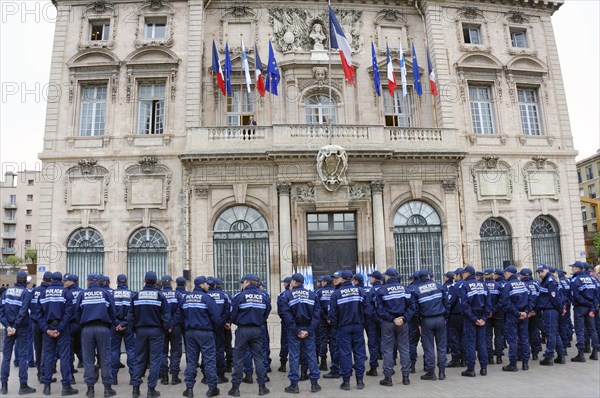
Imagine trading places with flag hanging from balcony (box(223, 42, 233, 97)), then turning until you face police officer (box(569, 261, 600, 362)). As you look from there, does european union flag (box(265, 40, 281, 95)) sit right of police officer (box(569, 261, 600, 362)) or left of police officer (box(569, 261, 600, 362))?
left

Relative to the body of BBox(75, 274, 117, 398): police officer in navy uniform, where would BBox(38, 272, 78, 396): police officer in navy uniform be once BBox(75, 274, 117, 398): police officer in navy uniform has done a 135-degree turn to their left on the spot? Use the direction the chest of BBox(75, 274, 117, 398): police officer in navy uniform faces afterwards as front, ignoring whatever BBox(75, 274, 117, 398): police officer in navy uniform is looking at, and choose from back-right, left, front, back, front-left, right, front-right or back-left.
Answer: right

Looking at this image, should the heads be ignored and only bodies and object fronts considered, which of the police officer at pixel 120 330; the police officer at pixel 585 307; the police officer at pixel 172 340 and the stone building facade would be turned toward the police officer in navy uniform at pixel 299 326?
the stone building facade

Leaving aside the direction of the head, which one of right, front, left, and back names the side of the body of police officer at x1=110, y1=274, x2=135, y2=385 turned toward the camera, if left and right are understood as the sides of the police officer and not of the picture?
back

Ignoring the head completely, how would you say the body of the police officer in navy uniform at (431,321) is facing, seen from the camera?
away from the camera

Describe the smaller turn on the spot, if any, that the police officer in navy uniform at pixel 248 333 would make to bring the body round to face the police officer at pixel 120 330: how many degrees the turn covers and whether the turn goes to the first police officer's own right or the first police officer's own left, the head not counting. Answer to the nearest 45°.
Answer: approximately 45° to the first police officer's own left

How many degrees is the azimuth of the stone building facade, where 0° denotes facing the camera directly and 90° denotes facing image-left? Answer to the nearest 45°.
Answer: approximately 0°

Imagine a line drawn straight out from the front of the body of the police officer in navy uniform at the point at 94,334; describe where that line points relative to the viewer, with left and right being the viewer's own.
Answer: facing away from the viewer

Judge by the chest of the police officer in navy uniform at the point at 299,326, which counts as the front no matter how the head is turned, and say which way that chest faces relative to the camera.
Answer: away from the camera

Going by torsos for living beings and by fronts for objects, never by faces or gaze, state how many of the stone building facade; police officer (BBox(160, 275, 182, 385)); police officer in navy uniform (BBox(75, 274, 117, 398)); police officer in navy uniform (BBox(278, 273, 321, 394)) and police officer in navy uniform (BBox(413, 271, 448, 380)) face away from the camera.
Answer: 4

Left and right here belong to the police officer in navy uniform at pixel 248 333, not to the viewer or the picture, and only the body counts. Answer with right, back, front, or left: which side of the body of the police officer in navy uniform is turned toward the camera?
back

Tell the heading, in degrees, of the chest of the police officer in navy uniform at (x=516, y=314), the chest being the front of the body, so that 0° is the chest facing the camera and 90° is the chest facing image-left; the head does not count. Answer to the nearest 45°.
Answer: approximately 135°

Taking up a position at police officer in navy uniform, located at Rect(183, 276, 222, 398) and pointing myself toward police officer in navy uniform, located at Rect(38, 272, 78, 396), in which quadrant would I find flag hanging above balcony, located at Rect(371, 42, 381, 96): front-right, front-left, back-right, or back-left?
back-right

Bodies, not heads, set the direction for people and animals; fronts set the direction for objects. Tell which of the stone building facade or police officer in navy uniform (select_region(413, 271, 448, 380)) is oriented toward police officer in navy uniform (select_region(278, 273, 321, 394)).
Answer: the stone building facade
